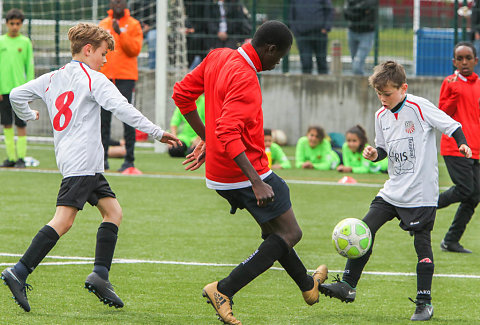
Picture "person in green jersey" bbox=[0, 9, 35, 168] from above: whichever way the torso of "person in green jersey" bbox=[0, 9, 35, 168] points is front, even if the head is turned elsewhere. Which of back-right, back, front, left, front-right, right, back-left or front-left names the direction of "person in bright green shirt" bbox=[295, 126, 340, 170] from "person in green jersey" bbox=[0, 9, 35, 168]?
left

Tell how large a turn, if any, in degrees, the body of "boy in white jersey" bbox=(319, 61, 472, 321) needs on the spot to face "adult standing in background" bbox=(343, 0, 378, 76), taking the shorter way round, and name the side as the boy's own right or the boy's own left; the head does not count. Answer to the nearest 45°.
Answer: approximately 135° to the boy's own right

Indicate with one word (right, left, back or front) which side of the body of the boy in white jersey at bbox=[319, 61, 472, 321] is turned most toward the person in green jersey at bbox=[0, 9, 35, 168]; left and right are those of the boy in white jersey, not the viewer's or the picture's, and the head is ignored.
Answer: right

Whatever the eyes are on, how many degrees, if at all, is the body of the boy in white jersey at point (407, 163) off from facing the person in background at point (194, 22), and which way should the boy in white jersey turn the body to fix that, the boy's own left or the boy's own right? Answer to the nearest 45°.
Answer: approximately 135° to the boy's own right

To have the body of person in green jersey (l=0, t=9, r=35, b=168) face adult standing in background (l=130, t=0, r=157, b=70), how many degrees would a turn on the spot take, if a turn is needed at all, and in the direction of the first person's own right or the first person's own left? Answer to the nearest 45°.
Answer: approximately 135° to the first person's own left

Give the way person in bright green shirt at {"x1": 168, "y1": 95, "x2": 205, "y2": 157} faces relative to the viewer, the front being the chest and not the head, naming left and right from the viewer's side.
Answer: facing the viewer and to the left of the viewer

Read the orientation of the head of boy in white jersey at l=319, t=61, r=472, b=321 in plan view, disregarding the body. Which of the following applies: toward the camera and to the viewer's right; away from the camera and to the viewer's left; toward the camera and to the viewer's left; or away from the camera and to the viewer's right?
toward the camera and to the viewer's left

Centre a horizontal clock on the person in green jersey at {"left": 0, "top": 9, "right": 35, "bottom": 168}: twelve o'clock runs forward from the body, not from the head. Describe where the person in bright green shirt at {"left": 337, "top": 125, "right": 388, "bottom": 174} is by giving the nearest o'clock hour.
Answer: The person in bright green shirt is roughly at 9 o'clock from the person in green jersey.

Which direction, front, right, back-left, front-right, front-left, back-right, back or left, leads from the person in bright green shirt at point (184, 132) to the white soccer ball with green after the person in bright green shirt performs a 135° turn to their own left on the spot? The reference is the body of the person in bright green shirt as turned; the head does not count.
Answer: right

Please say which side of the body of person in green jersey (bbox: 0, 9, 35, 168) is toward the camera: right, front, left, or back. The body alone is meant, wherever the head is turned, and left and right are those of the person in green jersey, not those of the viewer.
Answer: front

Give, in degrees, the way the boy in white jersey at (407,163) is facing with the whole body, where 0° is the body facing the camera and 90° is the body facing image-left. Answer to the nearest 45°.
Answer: approximately 45°

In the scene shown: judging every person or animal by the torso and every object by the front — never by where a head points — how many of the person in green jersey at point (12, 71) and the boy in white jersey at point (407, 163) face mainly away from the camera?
0

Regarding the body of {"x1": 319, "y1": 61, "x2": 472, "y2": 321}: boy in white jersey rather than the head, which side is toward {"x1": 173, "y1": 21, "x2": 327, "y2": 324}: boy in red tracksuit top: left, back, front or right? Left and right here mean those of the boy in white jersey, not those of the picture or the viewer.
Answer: front

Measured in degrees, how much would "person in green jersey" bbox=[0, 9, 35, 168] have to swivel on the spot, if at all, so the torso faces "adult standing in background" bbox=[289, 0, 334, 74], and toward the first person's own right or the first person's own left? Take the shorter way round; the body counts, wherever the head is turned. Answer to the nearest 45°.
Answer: approximately 135° to the first person's own left

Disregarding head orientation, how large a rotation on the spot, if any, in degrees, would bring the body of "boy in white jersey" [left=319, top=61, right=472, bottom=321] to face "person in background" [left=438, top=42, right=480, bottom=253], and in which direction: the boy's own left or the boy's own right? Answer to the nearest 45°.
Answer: approximately 135° to the boy's own right

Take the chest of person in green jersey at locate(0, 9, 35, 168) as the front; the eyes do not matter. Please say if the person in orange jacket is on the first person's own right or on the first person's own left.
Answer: on the first person's own left
